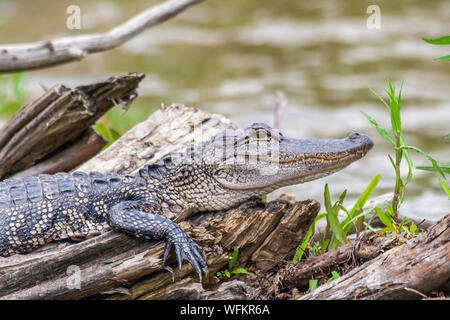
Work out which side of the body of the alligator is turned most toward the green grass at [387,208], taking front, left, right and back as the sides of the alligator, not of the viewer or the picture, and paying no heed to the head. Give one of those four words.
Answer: front

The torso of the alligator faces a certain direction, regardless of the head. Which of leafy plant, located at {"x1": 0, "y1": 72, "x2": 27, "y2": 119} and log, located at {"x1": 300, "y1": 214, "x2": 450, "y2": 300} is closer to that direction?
the log

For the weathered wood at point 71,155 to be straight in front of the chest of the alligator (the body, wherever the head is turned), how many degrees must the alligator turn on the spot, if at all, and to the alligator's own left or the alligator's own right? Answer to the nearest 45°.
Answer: approximately 135° to the alligator's own left

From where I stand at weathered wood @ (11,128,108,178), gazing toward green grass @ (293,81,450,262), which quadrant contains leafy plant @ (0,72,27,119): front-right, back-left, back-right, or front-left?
back-left

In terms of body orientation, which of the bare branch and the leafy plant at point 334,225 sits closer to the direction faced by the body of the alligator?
the leafy plant

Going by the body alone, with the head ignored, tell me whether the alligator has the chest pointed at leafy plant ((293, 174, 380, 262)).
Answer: yes

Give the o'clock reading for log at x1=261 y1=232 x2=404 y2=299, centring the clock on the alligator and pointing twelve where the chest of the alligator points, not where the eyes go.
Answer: The log is roughly at 1 o'clock from the alligator.

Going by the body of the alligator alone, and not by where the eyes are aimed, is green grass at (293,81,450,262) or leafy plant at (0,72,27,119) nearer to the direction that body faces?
the green grass

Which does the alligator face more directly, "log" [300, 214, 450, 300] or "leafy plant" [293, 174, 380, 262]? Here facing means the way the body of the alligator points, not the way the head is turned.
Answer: the leafy plant

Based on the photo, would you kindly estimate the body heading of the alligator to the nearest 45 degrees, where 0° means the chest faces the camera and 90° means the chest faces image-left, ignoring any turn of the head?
approximately 270°

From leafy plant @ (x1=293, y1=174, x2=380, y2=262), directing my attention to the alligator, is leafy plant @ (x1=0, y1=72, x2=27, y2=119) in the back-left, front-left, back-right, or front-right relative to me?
front-right

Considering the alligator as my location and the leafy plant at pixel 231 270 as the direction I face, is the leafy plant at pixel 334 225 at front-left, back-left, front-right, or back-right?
front-left
